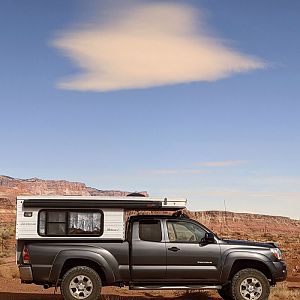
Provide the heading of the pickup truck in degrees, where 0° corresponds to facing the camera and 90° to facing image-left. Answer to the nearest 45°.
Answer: approximately 270°
